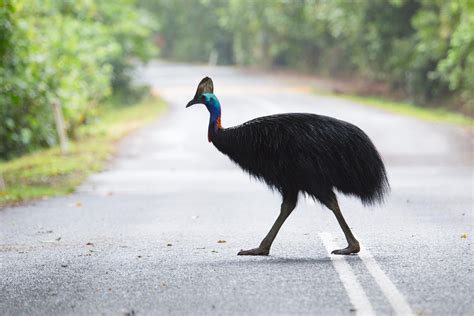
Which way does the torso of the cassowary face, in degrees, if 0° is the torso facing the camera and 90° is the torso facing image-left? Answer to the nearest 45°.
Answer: approximately 90°
